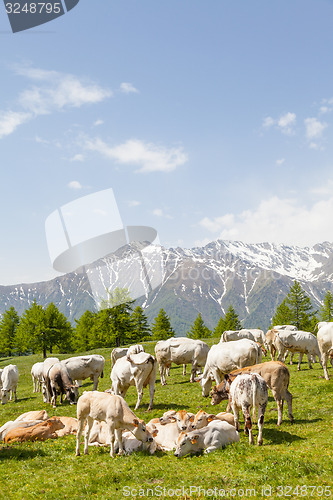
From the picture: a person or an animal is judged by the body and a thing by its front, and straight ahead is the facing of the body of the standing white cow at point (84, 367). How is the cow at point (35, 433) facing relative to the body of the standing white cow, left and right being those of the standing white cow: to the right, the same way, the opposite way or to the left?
the opposite way

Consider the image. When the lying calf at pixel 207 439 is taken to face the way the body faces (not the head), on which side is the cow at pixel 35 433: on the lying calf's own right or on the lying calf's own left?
on the lying calf's own right

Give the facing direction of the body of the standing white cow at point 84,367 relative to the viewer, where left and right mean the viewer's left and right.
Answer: facing to the left of the viewer
